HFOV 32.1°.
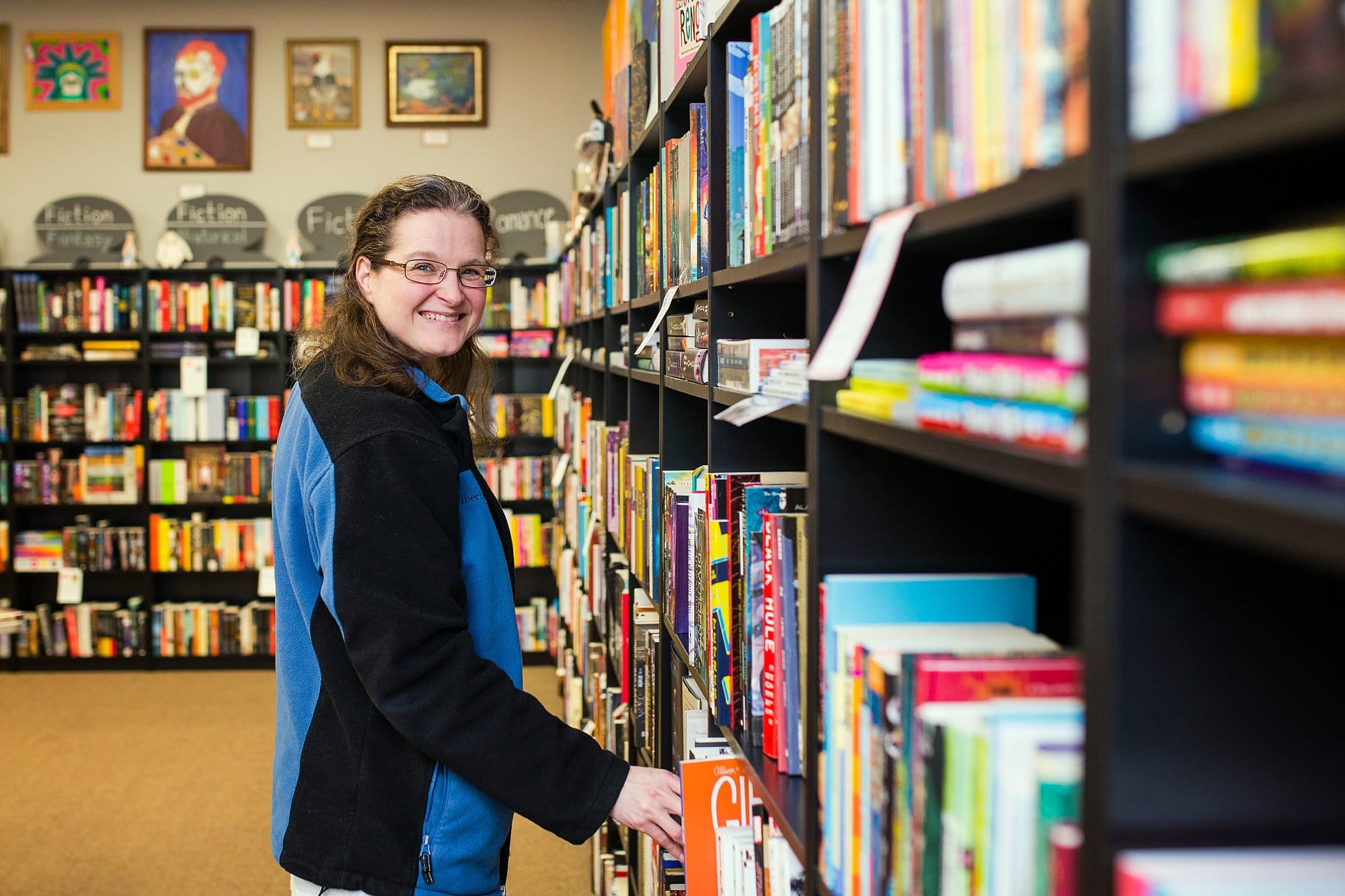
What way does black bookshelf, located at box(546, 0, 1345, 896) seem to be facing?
to the viewer's left

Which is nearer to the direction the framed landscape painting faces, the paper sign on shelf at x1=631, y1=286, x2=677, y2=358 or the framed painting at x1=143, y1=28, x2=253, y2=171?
the paper sign on shelf

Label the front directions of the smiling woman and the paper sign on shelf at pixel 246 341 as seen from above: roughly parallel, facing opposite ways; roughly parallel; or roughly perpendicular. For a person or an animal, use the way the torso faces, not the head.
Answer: roughly perpendicular

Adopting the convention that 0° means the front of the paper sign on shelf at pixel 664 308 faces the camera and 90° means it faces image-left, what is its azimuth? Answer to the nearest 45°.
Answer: approximately 90°

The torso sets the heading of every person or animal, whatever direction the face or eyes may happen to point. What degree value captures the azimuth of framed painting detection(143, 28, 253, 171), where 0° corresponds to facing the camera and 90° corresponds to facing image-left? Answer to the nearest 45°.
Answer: approximately 0°

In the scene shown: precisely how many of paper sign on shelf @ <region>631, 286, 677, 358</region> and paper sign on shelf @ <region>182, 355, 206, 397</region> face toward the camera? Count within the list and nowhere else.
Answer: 1

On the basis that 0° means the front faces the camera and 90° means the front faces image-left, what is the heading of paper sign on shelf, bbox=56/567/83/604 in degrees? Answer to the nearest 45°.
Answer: approximately 0°

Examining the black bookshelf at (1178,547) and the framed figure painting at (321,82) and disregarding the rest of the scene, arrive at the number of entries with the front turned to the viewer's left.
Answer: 1
